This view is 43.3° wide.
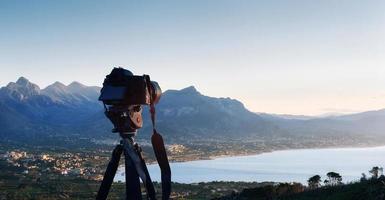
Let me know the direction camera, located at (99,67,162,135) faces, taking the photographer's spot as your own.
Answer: facing away from the viewer and to the right of the viewer
